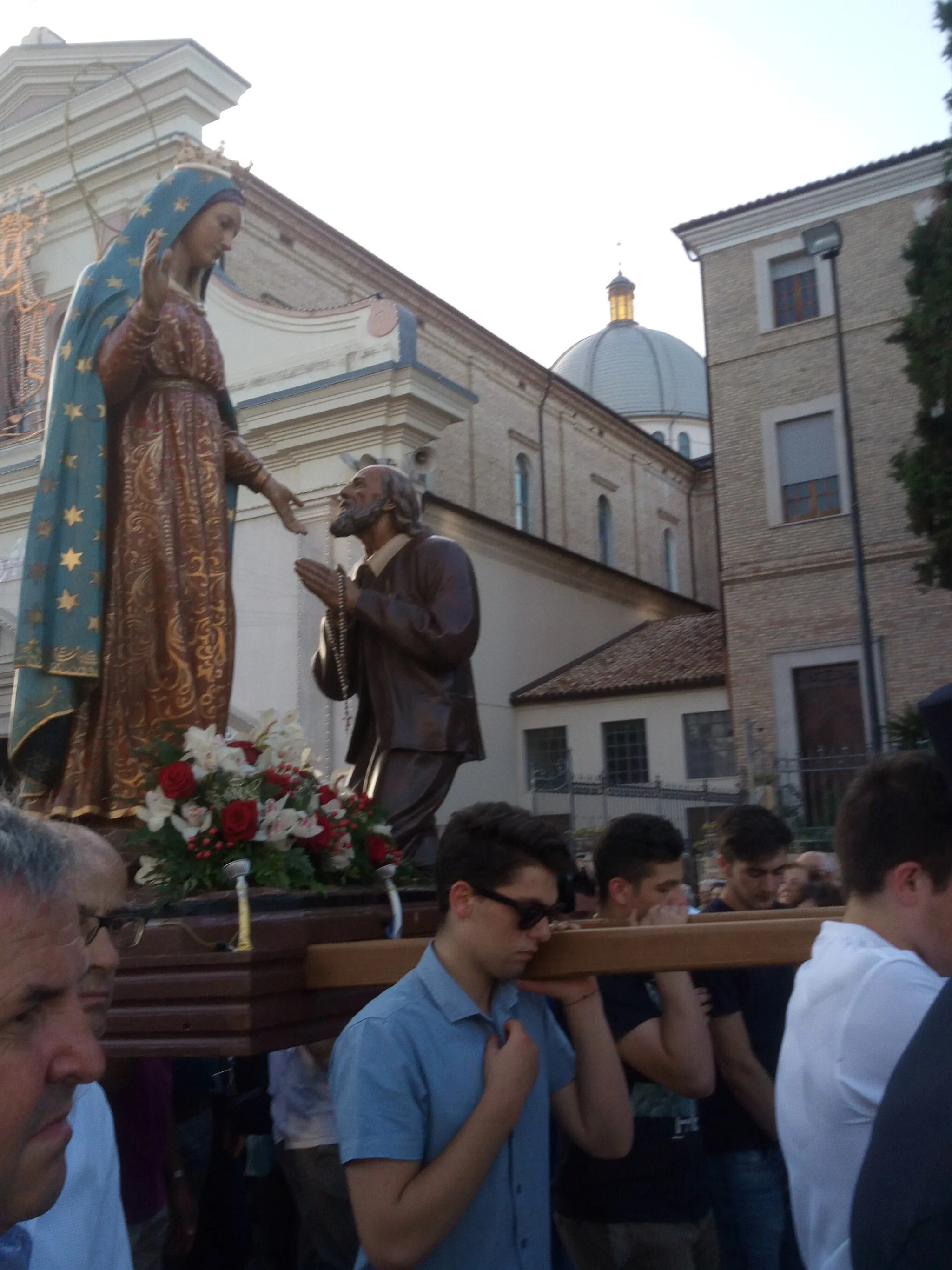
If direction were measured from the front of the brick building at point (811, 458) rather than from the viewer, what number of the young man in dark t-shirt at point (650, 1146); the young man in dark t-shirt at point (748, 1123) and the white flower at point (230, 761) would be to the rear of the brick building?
0

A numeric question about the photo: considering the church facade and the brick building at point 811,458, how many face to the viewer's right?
0

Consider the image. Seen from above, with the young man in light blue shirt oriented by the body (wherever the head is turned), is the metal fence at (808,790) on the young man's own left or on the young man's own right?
on the young man's own left

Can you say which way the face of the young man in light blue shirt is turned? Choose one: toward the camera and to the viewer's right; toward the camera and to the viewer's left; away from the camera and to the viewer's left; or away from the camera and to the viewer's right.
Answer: toward the camera and to the viewer's right

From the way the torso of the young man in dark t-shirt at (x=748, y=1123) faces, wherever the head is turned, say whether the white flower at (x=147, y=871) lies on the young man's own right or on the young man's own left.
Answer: on the young man's own right

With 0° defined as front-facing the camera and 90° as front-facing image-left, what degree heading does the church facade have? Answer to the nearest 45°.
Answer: approximately 45°

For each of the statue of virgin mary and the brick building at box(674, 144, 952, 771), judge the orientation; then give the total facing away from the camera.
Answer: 0

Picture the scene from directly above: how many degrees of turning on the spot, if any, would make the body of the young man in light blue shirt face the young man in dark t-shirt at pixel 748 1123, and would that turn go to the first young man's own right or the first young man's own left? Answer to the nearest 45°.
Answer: approximately 90° to the first young man's own left

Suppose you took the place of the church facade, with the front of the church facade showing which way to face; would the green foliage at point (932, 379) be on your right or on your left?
on your left

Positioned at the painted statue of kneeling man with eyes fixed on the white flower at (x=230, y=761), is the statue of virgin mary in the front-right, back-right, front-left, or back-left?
front-right
